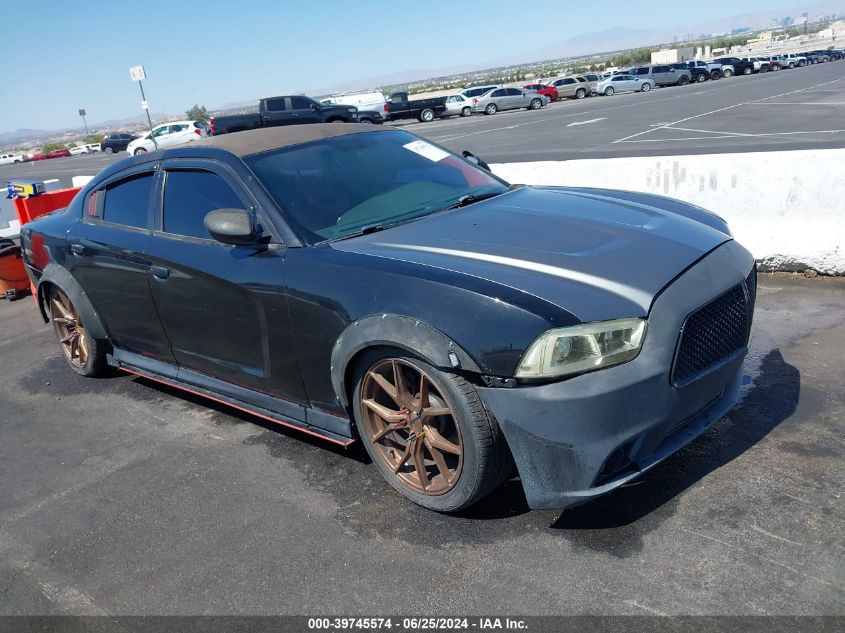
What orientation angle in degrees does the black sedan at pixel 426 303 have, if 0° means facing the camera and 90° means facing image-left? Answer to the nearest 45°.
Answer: approximately 315°

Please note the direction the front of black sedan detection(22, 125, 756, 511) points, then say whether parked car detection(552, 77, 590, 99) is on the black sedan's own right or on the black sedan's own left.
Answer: on the black sedan's own left

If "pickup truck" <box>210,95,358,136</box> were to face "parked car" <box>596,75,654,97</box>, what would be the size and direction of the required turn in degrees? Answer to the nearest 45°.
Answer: approximately 45° to its left

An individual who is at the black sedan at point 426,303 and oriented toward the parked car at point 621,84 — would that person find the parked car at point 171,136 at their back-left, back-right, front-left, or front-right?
front-left

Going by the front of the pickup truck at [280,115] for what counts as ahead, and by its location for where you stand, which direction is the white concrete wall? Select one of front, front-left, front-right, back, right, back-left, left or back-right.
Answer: right

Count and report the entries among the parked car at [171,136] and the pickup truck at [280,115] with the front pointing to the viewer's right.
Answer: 1

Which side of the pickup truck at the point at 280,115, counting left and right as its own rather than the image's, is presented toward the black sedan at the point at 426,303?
right

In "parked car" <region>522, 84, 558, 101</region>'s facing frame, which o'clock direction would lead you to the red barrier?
The red barrier is roughly at 2 o'clock from the parked car.

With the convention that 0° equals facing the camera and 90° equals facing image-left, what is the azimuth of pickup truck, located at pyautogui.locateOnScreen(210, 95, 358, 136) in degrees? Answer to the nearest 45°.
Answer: approximately 270°

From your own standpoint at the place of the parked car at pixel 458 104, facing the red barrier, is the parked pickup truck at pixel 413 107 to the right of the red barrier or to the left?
right

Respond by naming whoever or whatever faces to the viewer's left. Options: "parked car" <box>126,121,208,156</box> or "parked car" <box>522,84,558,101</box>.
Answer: "parked car" <box>126,121,208,156</box>

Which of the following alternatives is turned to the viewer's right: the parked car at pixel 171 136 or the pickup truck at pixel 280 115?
the pickup truck

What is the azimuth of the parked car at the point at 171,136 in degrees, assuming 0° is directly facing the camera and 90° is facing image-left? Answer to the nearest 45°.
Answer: approximately 90°

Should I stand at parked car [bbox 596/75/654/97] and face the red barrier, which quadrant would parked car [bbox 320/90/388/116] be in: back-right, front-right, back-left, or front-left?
front-right

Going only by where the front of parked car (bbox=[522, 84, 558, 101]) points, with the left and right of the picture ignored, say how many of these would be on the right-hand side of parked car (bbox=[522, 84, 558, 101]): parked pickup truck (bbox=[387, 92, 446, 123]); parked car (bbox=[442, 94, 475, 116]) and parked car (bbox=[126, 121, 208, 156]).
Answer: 3
